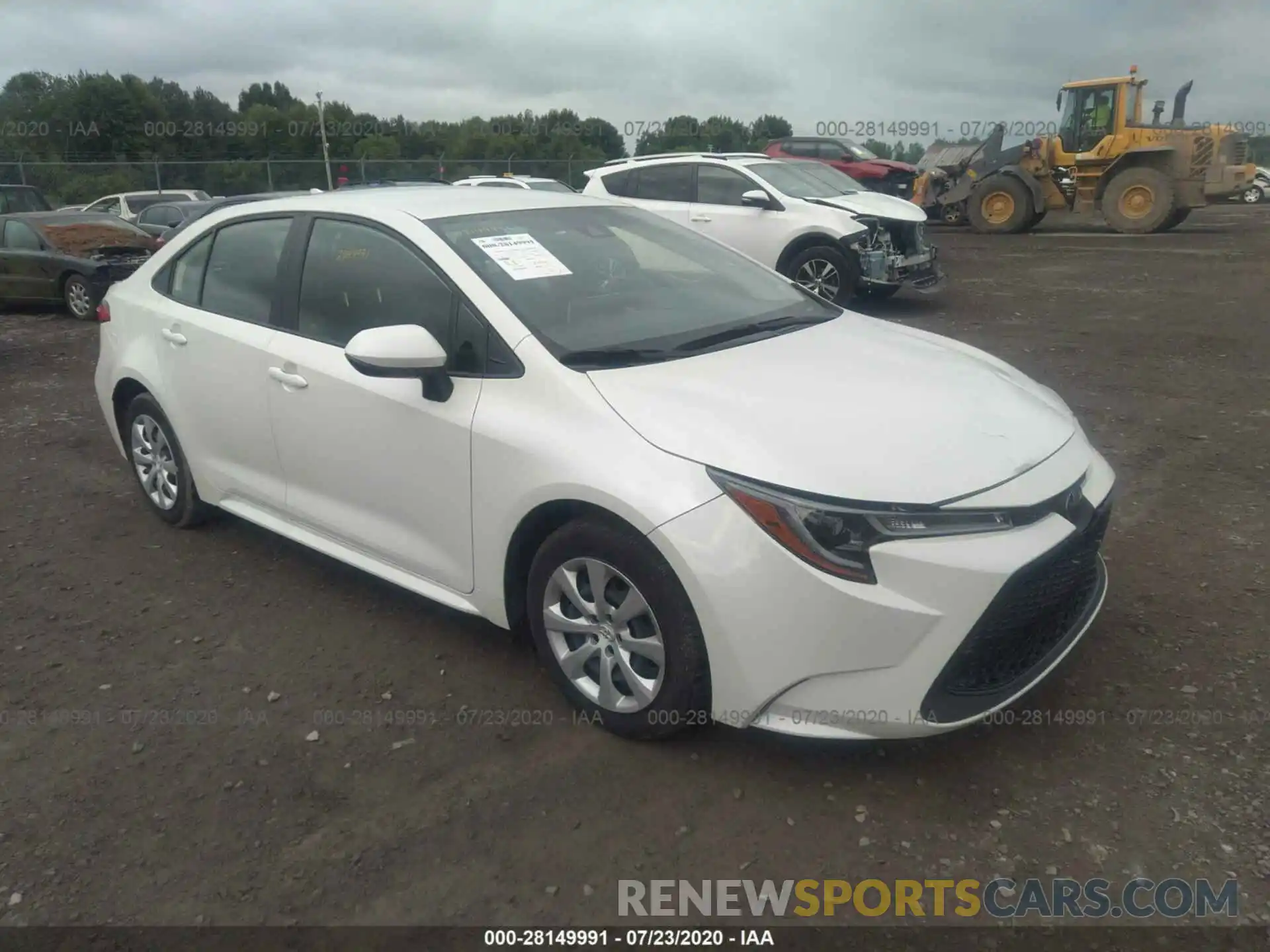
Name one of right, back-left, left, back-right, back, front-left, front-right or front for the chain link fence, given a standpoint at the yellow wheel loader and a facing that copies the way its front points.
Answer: front

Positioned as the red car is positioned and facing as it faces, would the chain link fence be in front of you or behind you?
behind

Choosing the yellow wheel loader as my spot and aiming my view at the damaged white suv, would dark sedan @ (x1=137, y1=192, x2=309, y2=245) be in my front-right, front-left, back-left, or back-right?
front-right

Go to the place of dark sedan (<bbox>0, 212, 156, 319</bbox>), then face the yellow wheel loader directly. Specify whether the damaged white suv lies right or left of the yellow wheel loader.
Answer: right

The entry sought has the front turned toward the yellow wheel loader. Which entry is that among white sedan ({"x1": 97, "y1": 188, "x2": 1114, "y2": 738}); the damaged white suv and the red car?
the red car

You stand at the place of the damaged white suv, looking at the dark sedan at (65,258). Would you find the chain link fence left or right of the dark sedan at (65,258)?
right

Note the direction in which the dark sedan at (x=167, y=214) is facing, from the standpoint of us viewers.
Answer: facing the viewer and to the right of the viewer

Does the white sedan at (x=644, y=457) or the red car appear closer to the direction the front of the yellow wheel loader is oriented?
the red car

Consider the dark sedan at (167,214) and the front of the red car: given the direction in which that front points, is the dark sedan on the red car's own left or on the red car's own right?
on the red car's own right

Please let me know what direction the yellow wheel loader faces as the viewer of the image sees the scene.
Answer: facing to the left of the viewer

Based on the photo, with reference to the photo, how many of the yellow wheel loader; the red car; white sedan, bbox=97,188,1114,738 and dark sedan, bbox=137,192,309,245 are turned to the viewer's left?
1

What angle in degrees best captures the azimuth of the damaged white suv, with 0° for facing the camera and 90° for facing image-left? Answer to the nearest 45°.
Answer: approximately 315°

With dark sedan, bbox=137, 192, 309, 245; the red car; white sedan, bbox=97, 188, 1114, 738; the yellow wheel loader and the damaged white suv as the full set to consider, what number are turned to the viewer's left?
1

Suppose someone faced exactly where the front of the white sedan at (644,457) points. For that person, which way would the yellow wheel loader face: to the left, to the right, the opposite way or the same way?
the opposite way

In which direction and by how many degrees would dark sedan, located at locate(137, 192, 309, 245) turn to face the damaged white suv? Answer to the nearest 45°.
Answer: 0° — it already faces it

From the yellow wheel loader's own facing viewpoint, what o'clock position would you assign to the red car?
The red car is roughly at 1 o'clock from the yellow wheel loader.
